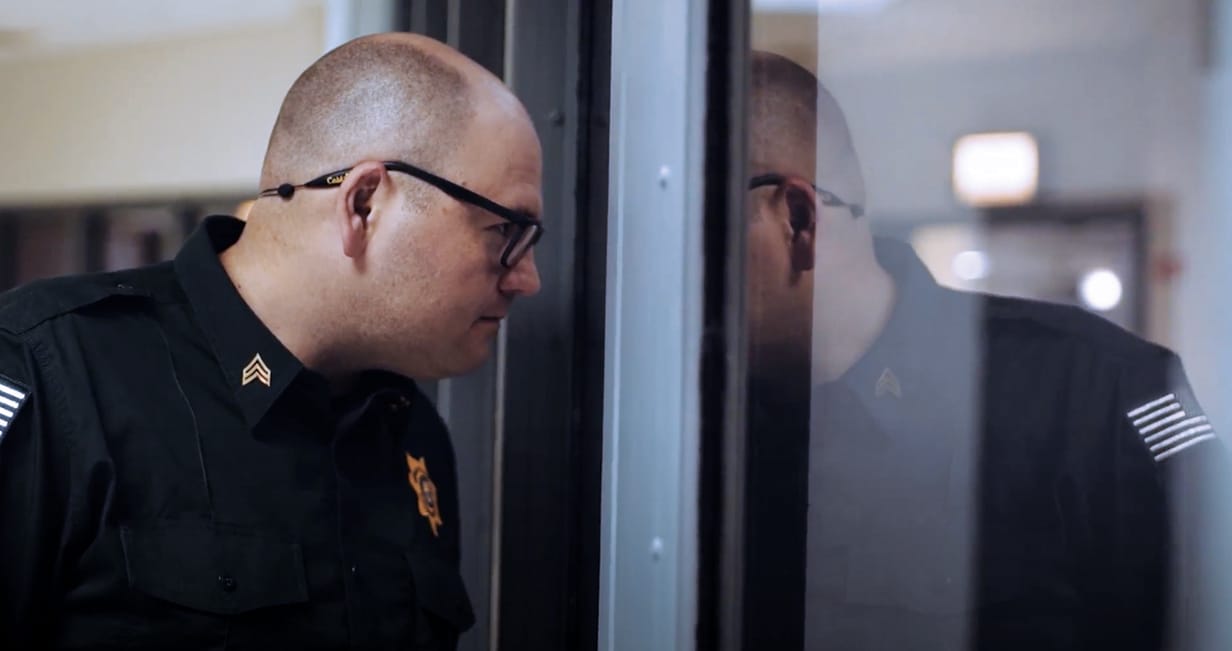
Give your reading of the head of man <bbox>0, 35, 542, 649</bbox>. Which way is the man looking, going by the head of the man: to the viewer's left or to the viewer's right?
to the viewer's right

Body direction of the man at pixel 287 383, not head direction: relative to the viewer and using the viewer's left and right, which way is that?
facing the viewer and to the right of the viewer
